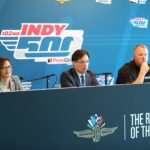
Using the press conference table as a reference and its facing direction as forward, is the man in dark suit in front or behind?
behind

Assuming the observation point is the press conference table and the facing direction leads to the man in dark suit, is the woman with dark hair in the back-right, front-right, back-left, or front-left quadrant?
front-left

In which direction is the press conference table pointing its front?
toward the camera

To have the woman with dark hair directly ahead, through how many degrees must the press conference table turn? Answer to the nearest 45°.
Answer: approximately 135° to its right
